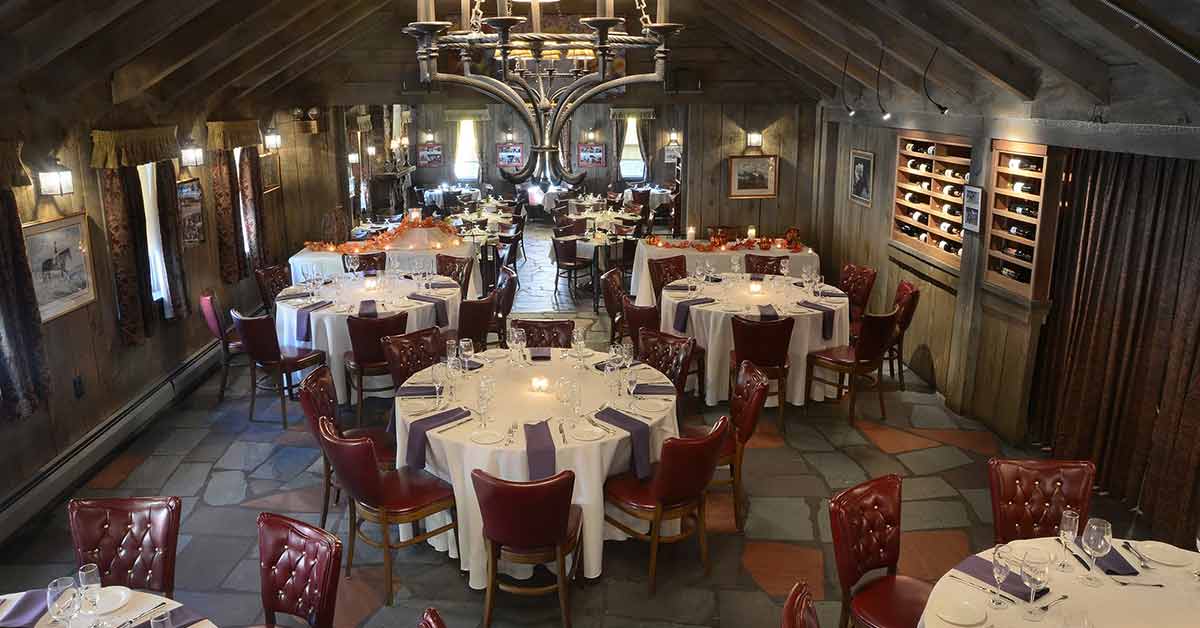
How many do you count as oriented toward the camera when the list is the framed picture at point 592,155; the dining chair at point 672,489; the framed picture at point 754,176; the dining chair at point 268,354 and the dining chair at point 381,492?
2

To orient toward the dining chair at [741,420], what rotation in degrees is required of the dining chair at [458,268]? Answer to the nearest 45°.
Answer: approximately 45° to its left

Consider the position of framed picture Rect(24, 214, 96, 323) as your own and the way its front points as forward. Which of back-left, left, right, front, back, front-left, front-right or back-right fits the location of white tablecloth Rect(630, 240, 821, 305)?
front-left

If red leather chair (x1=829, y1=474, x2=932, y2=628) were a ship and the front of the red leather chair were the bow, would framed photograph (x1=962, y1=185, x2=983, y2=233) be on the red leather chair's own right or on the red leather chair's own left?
on the red leather chair's own left

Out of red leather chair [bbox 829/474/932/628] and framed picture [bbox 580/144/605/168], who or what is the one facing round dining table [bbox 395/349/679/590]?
the framed picture

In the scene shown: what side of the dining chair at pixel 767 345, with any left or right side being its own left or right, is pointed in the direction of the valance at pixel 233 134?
left

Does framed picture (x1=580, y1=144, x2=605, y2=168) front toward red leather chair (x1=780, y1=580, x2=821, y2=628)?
yes

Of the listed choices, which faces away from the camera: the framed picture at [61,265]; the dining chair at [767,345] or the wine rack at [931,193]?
the dining chair

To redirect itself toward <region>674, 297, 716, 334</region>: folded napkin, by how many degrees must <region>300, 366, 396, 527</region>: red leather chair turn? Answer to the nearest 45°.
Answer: approximately 90° to its left

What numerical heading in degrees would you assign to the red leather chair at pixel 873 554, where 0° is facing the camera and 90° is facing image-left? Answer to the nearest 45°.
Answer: approximately 315°

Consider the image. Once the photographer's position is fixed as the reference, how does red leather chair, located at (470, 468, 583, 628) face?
facing away from the viewer

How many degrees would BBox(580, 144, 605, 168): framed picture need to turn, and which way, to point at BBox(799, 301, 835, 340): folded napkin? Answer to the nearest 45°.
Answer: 0° — it already faces it

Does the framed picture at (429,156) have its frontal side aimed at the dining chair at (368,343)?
yes

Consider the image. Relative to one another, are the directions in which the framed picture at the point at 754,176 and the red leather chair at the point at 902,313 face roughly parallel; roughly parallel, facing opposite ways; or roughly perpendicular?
roughly perpendicular

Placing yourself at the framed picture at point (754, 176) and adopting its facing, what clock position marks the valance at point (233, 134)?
The valance is roughly at 2 o'clock from the framed picture.
